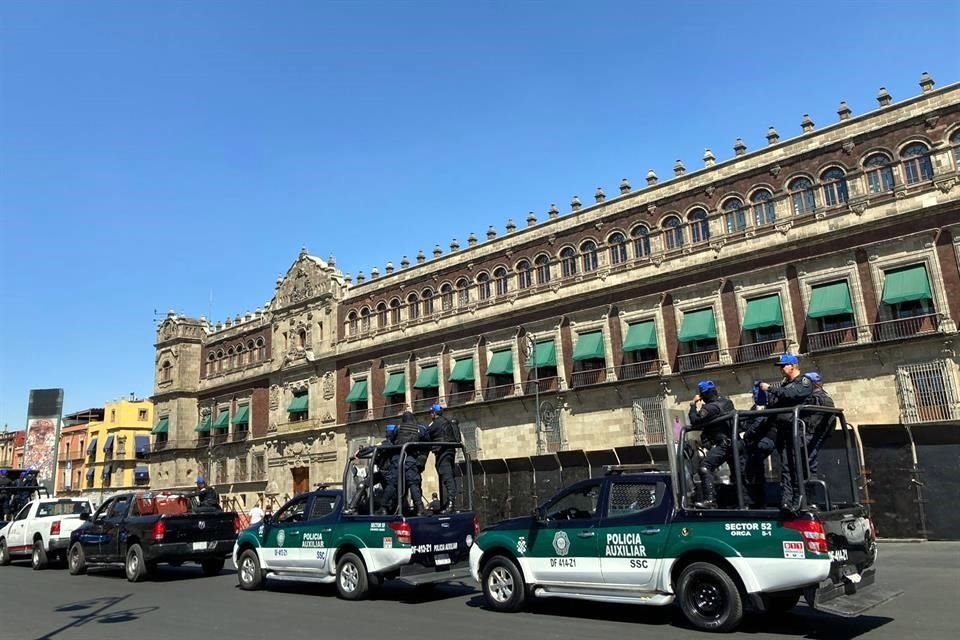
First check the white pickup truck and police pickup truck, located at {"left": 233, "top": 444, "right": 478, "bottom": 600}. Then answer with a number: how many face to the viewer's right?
0

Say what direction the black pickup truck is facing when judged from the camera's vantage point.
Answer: facing away from the viewer and to the left of the viewer

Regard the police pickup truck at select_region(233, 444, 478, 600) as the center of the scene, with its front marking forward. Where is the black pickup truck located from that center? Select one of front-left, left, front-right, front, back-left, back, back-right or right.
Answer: front

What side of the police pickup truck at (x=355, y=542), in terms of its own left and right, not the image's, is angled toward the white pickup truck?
front

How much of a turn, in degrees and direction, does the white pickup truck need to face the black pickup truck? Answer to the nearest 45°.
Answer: approximately 135° to its left

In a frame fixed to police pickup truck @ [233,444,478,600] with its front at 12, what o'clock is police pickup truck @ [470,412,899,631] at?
police pickup truck @ [470,412,899,631] is roughly at 6 o'clock from police pickup truck @ [233,444,478,600].

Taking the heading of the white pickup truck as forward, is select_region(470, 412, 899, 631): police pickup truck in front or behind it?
behind

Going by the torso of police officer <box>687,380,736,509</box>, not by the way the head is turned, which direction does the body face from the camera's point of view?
to the viewer's left

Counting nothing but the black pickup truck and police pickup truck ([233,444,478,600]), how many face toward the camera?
0

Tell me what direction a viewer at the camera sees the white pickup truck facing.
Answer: facing away from the viewer and to the left of the viewer

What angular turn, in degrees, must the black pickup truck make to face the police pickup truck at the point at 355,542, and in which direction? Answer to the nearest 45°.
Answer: approximately 180°

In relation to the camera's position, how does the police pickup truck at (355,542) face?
facing away from the viewer and to the left of the viewer

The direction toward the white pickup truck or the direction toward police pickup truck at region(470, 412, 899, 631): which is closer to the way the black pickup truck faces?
the white pickup truck
